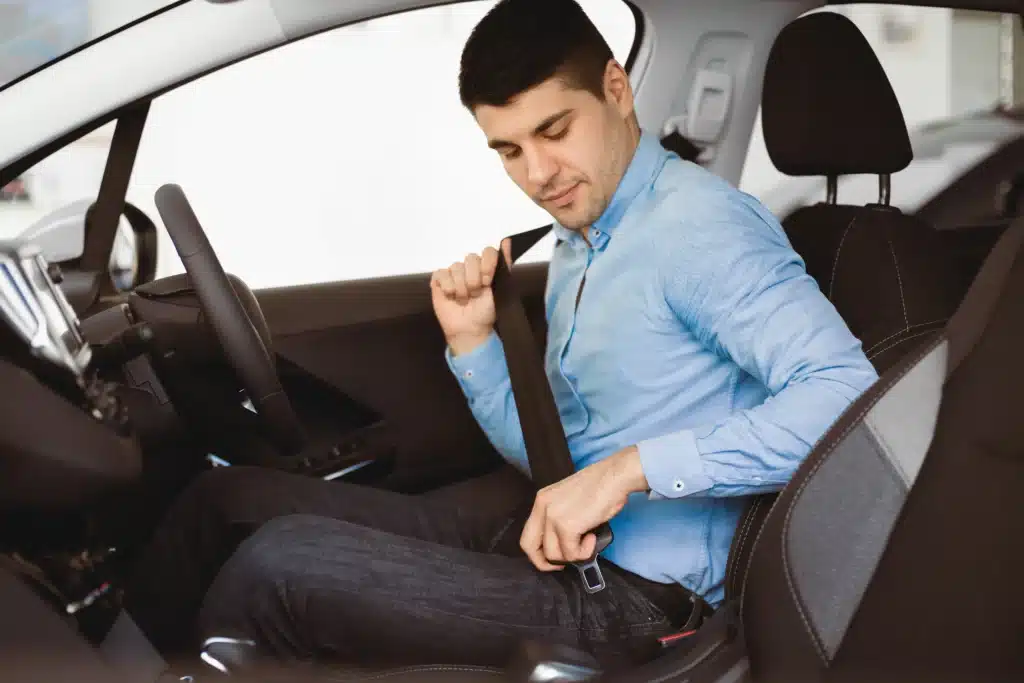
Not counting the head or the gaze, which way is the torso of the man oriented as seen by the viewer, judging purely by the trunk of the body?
to the viewer's left

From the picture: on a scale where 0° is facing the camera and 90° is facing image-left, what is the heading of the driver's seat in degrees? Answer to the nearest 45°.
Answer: approximately 45°
